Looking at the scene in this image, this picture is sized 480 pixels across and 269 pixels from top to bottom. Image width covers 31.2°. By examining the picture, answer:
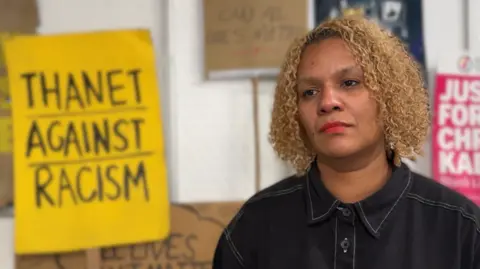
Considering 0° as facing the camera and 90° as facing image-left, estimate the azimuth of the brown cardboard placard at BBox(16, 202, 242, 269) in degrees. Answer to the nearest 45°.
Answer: approximately 0°

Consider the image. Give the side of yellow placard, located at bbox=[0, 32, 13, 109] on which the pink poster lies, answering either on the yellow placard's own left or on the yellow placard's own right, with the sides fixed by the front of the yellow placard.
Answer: on the yellow placard's own left

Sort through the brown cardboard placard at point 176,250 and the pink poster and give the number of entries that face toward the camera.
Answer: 2
